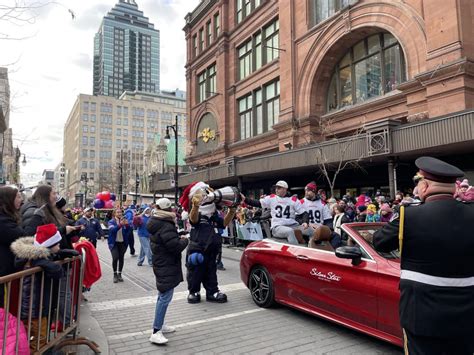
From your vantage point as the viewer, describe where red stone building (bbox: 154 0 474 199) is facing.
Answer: facing the viewer and to the left of the viewer

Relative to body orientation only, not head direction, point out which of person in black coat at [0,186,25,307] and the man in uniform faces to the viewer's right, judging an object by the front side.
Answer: the person in black coat

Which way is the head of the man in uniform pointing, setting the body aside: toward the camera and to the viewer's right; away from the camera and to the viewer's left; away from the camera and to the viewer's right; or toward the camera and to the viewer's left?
away from the camera and to the viewer's left

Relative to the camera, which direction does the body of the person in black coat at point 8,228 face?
to the viewer's right

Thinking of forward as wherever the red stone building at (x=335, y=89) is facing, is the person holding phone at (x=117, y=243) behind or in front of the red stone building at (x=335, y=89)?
in front

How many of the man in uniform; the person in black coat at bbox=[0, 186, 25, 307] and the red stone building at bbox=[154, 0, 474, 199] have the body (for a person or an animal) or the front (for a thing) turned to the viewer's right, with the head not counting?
1

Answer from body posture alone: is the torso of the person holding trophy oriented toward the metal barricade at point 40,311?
no

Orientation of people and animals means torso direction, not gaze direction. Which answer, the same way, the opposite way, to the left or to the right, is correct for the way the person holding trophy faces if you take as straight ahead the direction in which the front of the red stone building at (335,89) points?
to the left

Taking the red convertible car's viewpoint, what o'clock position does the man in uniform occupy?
The man in uniform is roughly at 1 o'clock from the red convertible car.

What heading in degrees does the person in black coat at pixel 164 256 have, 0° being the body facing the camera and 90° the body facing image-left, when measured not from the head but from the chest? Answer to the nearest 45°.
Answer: approximately 225°

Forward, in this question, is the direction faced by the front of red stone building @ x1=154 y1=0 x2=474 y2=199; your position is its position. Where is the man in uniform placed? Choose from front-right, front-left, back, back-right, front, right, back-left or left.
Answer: front-left

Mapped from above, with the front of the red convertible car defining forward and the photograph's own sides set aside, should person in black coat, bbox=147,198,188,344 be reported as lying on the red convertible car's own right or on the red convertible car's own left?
on the red convertible car's own right
